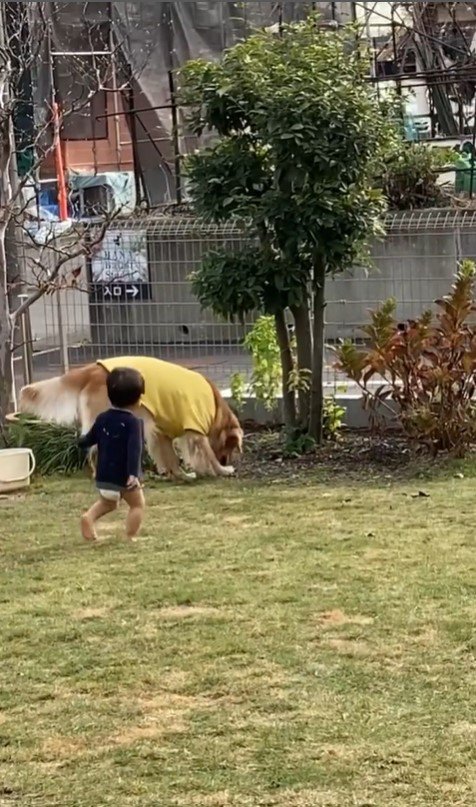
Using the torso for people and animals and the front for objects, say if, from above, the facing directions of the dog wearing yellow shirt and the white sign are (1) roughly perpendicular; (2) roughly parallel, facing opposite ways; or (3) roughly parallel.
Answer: roughly perpendicular

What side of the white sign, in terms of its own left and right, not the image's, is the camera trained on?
front

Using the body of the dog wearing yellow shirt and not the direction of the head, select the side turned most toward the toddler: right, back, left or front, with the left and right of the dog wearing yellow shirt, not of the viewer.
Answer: right

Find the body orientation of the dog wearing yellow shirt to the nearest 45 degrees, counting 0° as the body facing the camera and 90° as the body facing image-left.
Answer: approximately 270°

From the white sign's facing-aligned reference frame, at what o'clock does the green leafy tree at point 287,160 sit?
The green leafy tree is roughly at 11 o'clock from the white sign.

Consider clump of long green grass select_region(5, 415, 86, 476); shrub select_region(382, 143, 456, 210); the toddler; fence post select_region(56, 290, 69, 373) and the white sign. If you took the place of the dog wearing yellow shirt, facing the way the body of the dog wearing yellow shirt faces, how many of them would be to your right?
1

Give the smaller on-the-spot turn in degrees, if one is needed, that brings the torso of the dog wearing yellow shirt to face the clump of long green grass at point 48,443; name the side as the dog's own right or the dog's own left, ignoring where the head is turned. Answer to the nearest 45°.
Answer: approximately 135° to the dog's own left

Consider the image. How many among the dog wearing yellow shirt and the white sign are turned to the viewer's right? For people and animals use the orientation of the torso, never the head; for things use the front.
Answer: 1

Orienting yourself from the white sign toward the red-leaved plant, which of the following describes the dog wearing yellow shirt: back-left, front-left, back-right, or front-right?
front-right

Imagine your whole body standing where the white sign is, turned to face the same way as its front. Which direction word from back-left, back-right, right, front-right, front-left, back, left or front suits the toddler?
front

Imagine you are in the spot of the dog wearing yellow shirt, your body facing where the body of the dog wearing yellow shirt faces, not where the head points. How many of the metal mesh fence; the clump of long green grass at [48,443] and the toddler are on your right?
1

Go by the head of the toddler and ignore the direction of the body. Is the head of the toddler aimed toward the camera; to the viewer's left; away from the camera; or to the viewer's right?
away from the camera

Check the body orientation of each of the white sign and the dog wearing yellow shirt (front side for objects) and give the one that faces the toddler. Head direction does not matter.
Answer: the white sign

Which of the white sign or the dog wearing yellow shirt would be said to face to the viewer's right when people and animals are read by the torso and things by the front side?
the dog wearing yellow shirt
